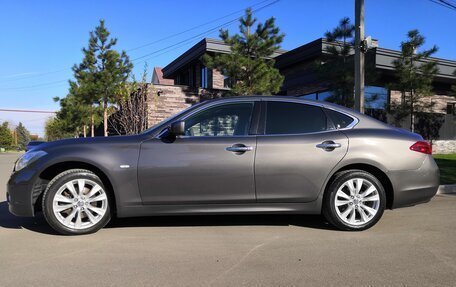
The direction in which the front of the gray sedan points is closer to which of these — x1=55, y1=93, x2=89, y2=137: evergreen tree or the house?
the evergreen tree

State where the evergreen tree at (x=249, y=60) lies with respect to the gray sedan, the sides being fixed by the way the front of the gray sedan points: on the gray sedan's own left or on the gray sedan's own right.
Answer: on the gray sedan's own right

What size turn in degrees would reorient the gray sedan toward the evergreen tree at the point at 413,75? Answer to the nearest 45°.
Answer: approximately 135° to its right

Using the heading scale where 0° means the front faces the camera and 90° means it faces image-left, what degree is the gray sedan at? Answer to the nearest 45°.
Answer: approximately 90°

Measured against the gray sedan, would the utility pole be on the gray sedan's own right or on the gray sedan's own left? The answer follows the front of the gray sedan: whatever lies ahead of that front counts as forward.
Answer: on the gray sedan's own right

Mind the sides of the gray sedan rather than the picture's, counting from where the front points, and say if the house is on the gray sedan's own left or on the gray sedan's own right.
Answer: on the gray sedan's own right

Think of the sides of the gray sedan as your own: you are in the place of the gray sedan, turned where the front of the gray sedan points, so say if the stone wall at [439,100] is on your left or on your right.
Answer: on your right

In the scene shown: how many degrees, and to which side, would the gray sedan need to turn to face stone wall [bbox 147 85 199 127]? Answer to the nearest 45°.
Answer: approximately 90° to its right

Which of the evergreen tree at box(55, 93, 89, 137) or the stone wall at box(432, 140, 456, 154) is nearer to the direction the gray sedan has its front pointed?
the evergreen tree

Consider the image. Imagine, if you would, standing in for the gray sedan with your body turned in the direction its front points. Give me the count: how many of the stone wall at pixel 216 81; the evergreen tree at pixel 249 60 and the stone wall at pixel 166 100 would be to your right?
3

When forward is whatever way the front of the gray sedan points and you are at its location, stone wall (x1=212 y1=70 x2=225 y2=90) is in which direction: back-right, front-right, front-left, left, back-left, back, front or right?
right

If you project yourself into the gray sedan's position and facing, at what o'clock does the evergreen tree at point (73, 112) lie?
The evergreen tree is roughly at 2 o'clock from the gray sedan.

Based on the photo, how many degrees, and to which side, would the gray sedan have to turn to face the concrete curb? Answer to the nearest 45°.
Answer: approximately 135° to its right

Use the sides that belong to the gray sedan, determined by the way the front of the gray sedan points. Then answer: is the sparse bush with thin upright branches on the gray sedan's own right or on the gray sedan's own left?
on the gray sedan's own right
